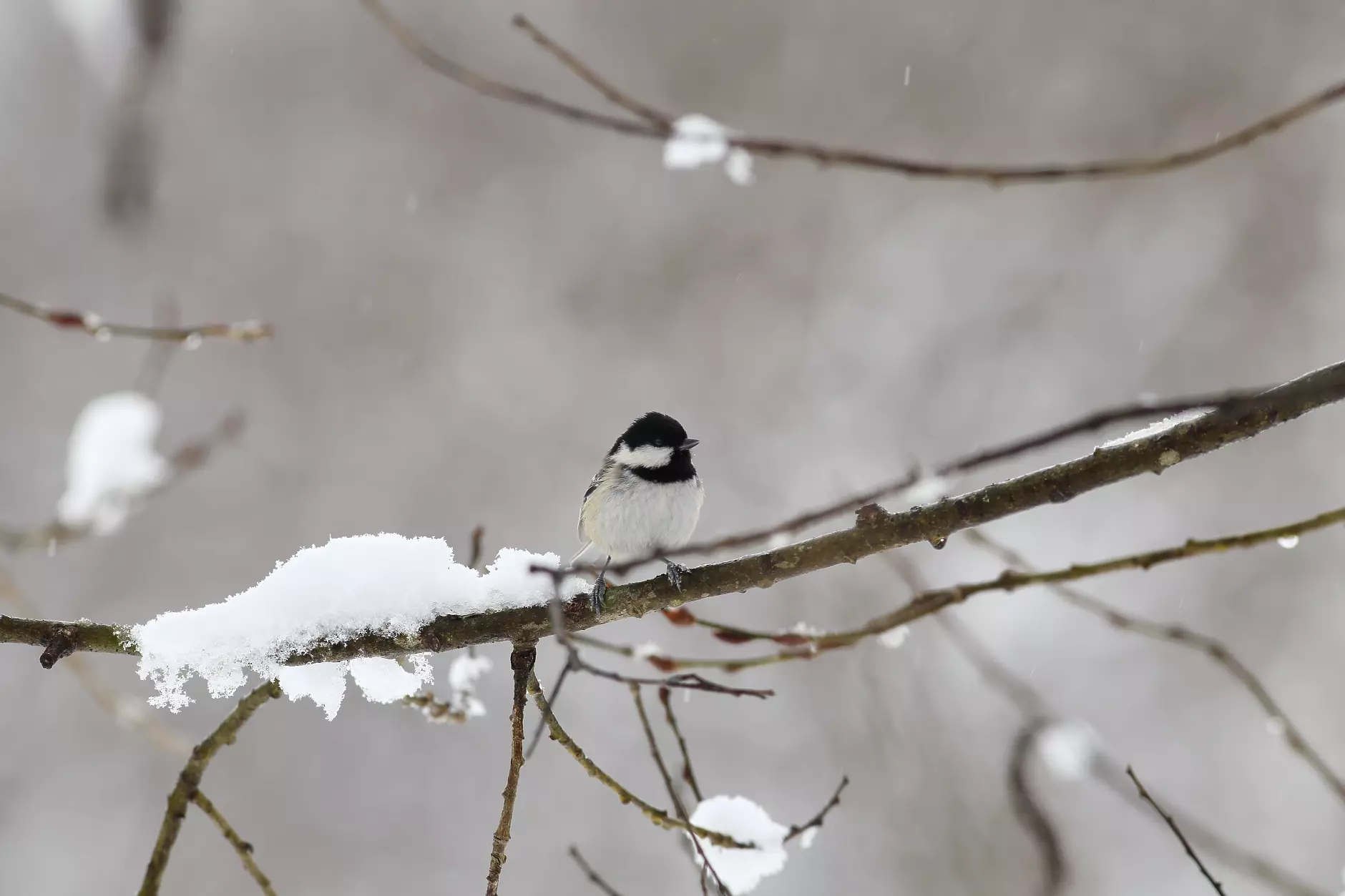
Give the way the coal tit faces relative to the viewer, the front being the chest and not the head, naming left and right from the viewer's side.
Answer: facing the viewer and to the right of the viewer
